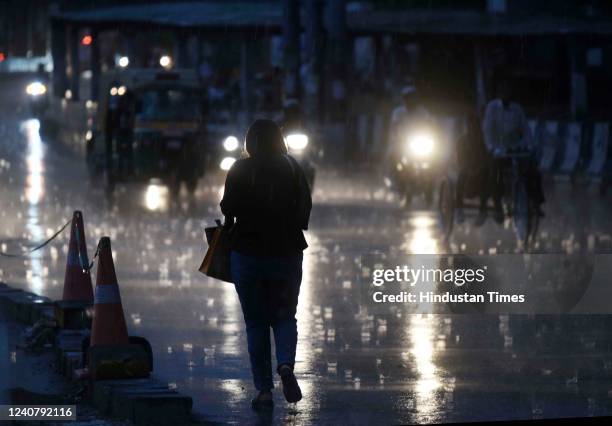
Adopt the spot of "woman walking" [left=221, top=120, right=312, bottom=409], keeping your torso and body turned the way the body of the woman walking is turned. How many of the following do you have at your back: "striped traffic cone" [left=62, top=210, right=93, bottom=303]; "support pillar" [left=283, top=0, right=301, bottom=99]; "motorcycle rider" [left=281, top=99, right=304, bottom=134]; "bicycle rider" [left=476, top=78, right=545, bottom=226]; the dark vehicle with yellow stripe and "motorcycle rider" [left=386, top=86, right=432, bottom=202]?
0

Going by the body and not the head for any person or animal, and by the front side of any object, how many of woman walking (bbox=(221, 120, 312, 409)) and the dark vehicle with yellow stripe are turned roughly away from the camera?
1

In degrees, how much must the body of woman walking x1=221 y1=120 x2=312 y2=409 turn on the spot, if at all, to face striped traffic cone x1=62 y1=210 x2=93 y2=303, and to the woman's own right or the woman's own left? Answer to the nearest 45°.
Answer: approximately 45° to the woman's own left

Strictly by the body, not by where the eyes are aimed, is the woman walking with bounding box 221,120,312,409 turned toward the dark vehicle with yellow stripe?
yes

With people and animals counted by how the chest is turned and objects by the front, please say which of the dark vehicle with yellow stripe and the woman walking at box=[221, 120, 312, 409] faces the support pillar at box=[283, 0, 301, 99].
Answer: the woman walking

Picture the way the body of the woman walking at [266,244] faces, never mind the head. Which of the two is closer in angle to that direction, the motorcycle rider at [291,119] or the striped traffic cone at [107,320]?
the motorcycle rider

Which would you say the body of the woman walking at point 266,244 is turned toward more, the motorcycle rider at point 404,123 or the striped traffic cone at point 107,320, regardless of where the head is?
the motorcycle rider

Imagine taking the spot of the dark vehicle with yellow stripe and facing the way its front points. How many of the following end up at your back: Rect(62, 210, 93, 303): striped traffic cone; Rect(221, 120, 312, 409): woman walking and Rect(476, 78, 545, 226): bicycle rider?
0

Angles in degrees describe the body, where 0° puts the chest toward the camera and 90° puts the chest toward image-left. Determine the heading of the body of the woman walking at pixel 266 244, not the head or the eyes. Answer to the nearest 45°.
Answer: approximately 180°

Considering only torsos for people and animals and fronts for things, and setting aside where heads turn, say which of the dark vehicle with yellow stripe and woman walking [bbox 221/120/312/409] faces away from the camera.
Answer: the woman walking

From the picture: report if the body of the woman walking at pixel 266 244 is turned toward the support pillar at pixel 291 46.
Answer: yes

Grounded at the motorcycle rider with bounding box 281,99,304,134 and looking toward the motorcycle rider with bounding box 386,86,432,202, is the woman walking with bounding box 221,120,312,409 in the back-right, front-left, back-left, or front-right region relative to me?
front-right

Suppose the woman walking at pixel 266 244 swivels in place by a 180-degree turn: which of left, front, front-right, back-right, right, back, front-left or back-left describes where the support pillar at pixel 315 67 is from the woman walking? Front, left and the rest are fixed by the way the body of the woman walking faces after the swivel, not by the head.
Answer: back

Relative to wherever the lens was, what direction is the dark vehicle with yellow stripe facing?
facing the viewer and to the right of the viewer

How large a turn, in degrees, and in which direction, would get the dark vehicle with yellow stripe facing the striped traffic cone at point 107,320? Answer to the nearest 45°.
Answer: approximately 45° to its right

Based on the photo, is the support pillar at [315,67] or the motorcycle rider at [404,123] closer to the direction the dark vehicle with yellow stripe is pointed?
the motorcycle rider

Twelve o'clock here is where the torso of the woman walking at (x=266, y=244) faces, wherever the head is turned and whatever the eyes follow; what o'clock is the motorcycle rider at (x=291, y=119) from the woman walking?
The motorcycle rider is roughly at 12 o'clock from the woman walking.

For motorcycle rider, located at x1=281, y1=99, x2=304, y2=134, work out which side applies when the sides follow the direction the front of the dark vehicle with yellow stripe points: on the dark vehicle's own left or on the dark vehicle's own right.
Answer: on the dark vehicle's own left
